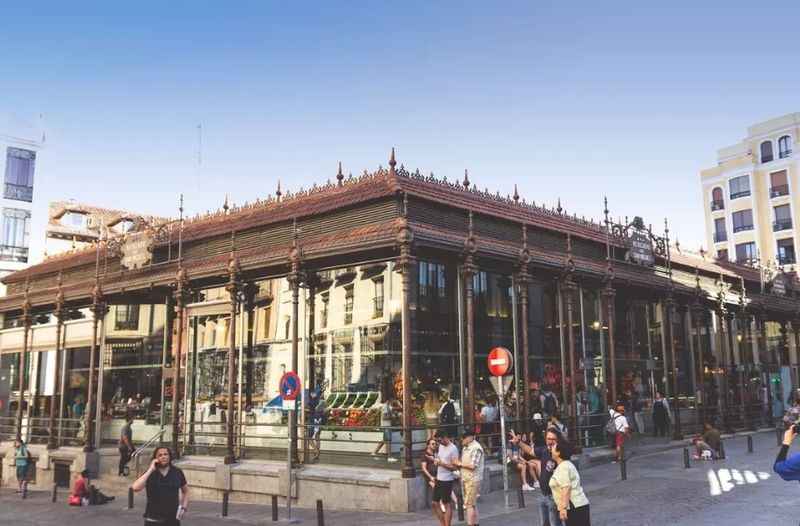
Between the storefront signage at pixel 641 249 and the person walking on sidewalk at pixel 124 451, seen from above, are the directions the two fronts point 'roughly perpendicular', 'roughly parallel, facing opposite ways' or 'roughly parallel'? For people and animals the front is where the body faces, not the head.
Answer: roughly perpendicular

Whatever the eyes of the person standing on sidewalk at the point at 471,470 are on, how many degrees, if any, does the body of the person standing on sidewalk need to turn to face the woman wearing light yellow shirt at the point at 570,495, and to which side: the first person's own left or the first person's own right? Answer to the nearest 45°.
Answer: approximately 90° to the first person's own left

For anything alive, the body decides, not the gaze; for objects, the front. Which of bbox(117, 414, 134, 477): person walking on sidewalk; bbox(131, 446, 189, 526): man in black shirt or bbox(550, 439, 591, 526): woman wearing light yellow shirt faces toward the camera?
the man in black shirt

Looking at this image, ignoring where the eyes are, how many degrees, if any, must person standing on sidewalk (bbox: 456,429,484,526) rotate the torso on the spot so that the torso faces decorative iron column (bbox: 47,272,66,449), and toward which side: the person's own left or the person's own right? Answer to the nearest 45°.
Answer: approximately 45° to the person's own right

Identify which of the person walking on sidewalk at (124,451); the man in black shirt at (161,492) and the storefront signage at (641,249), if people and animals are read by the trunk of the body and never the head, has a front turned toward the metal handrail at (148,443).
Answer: the person walking on sidewalk

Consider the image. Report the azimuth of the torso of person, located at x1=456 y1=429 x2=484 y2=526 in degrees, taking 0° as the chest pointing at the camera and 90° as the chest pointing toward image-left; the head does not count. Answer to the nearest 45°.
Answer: approximately 90°

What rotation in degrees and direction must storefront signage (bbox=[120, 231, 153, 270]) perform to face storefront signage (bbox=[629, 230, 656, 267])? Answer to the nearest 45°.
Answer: approximately 135° to its left

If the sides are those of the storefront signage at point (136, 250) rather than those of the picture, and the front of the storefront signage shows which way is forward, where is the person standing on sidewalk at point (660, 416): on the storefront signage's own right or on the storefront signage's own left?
on the storefront signage's own left

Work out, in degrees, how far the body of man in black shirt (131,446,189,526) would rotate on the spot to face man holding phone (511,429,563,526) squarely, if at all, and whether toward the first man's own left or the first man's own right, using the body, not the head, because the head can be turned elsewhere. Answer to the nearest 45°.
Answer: approximately 90° to the first man's own left

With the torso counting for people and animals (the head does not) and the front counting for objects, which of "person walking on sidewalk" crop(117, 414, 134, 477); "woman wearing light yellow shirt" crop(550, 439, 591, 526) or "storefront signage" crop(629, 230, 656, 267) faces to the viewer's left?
the woman wearing light yellow shirt

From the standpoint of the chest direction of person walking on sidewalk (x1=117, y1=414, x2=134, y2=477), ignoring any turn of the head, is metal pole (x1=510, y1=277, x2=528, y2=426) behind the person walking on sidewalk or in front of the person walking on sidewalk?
in front

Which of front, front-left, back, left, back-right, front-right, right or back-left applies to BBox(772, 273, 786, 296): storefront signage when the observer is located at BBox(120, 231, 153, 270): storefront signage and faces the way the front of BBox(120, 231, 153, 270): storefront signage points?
back-left
